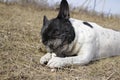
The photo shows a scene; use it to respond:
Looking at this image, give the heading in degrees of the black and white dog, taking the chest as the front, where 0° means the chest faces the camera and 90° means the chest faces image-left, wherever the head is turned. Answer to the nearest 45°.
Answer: approximately 45°
